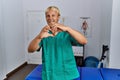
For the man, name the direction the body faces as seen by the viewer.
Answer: toward the camera

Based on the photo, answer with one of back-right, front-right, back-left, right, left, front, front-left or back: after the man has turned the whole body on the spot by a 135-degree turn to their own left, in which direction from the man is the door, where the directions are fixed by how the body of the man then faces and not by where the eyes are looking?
front-left
